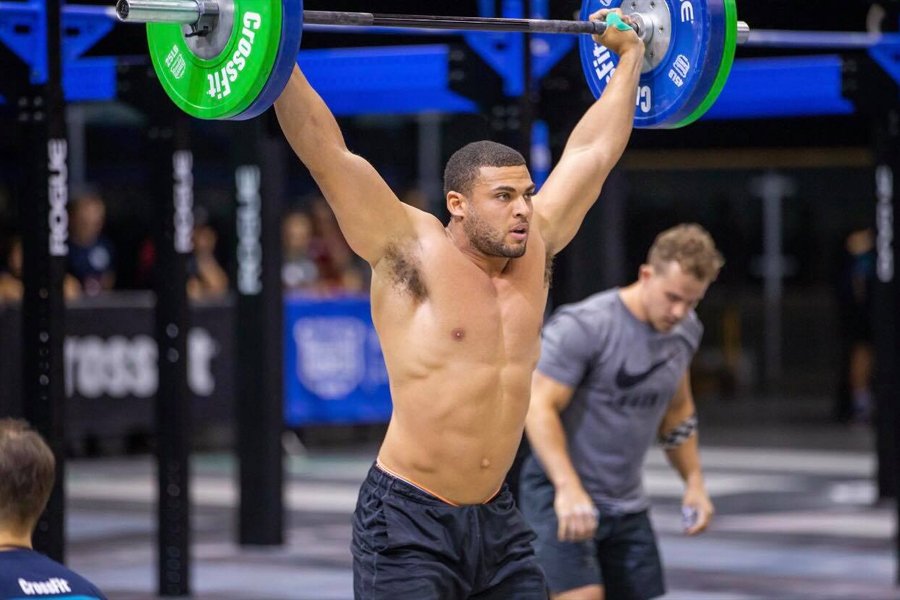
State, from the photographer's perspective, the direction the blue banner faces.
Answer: facing the viewer

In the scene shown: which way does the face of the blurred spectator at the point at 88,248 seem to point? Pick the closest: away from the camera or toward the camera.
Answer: toward the camera

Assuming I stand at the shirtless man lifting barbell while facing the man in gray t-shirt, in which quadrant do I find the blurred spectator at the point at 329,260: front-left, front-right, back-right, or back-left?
front-left

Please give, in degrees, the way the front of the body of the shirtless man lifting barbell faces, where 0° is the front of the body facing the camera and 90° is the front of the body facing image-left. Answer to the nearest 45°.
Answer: approximately 315°

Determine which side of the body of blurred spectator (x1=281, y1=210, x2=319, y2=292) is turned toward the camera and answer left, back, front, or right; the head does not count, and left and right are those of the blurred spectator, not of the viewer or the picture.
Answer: front

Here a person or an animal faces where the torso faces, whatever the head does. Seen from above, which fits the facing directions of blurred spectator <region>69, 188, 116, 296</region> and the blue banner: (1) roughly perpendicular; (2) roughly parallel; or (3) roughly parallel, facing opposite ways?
roughly parallel

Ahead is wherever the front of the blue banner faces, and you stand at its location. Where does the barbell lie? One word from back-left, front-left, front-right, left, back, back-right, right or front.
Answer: front

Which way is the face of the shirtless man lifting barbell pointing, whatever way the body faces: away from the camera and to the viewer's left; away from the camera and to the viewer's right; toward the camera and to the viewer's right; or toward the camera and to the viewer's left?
toward the camera and to the viewer's right

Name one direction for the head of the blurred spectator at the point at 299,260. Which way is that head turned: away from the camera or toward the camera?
toward the camera

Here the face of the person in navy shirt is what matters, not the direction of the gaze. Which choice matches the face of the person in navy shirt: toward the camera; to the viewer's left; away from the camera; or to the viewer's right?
away from the camera

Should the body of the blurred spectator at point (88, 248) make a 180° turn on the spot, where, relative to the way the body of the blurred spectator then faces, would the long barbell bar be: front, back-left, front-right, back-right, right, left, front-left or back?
back

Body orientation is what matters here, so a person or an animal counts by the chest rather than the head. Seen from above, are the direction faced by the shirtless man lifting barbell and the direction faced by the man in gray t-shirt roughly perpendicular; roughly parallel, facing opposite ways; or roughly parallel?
roughly parallel

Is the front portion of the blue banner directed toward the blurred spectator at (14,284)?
no
